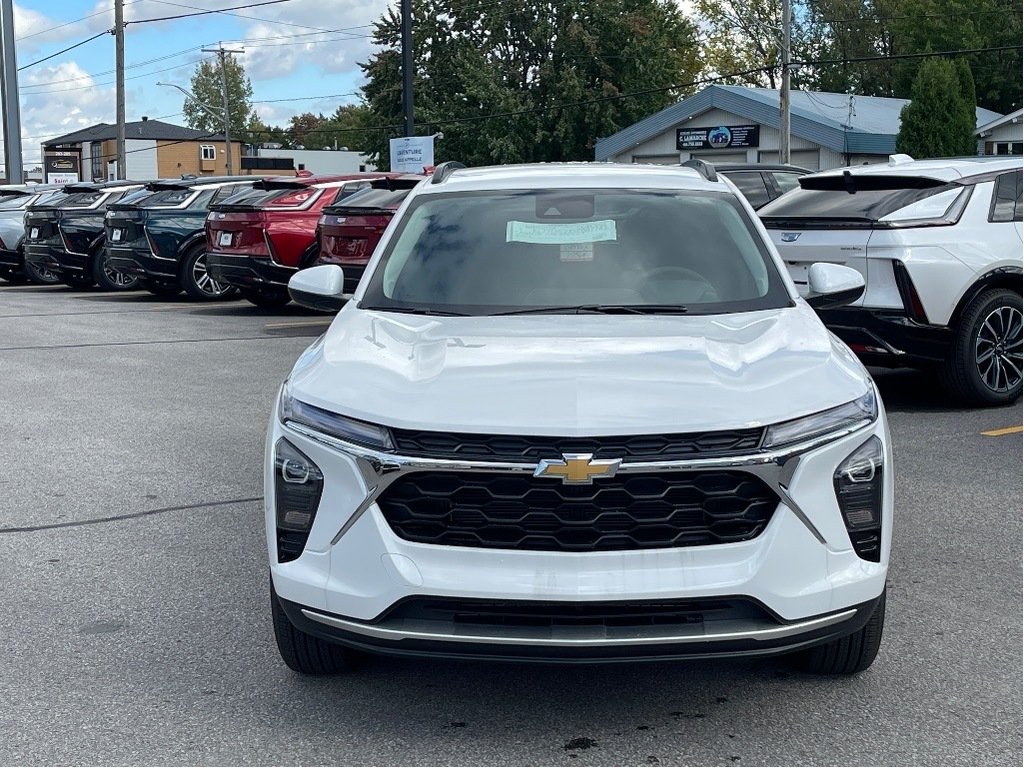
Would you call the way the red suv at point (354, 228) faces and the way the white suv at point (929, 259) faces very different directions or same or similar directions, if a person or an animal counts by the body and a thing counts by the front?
same or similar directions

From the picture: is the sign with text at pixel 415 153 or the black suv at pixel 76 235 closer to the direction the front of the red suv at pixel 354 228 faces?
the sign with text

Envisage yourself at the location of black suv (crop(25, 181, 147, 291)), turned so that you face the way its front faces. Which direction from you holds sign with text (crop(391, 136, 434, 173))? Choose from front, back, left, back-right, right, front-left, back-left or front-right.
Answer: front

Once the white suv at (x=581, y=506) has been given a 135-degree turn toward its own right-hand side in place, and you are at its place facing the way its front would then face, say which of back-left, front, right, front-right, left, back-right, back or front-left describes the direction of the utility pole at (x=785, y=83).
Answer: front-right

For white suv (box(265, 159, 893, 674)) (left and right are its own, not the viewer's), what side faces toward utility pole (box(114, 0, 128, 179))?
back

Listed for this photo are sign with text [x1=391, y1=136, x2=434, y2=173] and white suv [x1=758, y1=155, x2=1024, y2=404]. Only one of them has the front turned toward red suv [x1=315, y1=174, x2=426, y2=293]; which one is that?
the sign with text

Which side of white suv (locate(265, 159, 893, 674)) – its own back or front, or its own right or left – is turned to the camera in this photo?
front

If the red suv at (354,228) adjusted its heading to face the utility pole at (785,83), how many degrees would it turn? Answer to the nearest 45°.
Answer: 0° — it already faces it

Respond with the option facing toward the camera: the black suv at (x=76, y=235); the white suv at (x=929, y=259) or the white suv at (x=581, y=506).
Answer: the white suv at (x=581, y=506)

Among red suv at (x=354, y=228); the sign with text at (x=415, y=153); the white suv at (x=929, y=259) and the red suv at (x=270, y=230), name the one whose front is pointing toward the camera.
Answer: the sign with text

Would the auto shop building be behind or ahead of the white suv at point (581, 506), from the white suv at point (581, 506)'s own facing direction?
behind

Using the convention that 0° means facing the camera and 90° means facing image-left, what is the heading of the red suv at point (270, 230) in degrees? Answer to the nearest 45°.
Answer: approximately 225°

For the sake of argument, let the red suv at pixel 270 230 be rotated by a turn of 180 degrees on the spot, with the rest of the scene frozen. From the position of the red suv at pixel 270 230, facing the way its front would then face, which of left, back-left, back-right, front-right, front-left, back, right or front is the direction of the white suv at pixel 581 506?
front-left

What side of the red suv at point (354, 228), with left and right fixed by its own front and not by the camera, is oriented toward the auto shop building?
front

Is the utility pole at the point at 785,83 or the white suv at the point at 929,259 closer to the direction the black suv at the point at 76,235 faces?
the utility pole

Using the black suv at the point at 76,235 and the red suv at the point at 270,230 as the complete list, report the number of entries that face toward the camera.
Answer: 0

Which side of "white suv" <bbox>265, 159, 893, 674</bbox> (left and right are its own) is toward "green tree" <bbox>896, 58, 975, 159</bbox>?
back

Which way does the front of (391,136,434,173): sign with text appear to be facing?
toward the camera

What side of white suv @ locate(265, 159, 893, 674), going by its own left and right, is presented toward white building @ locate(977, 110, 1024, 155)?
back
